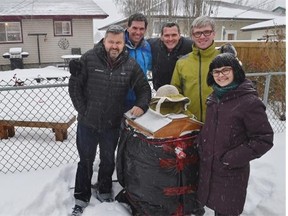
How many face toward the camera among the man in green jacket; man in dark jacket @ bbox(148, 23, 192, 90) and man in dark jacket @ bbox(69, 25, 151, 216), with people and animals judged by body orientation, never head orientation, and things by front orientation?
3

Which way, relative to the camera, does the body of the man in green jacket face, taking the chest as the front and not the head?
toward the camera

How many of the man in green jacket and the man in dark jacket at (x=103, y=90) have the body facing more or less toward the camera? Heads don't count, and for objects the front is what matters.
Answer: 2

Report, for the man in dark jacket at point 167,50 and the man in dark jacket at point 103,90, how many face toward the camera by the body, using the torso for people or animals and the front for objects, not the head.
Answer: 2

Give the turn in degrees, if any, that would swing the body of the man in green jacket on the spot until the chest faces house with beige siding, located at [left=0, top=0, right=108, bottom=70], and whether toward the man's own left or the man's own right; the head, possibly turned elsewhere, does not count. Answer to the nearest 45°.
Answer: approximately 135° to the man's own right

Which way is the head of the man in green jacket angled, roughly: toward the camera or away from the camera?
toward the camera

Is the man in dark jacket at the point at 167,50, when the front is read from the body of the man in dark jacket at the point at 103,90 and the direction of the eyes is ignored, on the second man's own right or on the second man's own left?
on the second man's own left

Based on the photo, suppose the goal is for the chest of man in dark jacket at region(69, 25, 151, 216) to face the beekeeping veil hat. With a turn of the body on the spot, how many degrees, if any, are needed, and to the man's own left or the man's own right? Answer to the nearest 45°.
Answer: approximately 90° to the man's own left

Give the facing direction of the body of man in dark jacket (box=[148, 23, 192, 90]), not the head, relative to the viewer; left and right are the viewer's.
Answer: facing the viewer

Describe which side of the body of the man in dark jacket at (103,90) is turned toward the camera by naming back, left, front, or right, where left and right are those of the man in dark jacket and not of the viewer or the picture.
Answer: front

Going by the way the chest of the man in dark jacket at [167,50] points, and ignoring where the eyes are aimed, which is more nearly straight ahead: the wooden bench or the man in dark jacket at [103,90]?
the man in dark jacket

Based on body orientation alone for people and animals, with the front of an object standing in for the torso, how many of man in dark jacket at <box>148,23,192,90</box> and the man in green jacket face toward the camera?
2

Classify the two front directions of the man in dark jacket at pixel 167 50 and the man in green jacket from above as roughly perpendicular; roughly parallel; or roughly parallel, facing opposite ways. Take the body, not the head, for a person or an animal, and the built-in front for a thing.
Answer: roughly parallel

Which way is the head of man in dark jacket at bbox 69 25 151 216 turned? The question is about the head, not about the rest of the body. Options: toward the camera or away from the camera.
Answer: toward the camera

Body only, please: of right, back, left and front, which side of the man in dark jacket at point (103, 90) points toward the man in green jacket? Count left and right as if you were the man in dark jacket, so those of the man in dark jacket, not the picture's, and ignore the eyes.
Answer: left

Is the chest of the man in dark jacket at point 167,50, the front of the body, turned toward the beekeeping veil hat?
yes
